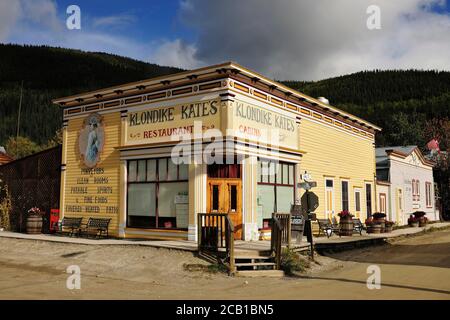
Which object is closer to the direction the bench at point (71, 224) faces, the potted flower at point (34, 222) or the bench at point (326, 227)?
the potted flower

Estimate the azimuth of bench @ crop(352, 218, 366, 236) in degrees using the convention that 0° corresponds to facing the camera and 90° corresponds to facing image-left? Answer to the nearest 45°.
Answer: approximately 315°

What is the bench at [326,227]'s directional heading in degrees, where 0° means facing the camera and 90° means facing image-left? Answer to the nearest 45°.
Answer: approximately 315°

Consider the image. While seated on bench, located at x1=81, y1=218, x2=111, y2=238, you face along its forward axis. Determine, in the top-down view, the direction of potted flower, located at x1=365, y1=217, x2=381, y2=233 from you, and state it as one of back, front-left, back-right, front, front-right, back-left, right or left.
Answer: back-left

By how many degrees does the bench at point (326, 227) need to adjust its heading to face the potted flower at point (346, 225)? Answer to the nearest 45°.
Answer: approximately 90° to its left

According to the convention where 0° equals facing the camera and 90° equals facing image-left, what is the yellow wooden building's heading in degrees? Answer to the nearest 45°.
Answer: approximately 0°

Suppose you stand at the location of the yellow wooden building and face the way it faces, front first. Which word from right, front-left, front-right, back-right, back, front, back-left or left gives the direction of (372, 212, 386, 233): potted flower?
back-left

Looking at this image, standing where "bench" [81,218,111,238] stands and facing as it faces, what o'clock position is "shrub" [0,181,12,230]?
The shrub is roughly at 3 o'clock from the bench.

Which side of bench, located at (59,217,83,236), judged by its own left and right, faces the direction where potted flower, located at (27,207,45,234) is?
right

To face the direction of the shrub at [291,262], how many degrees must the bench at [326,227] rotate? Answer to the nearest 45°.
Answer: approximately 45° to its right

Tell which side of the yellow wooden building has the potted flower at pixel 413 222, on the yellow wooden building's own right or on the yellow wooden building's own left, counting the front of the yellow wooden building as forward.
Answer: on the yellow wooden building's own left

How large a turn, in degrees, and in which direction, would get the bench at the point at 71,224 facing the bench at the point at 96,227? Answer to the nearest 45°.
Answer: approximately 90° to its left

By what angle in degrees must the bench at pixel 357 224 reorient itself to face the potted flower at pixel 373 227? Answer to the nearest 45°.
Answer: approximately 90° to its left

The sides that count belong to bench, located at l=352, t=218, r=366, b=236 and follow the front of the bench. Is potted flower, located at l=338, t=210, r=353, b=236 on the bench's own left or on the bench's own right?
on the bench's own right

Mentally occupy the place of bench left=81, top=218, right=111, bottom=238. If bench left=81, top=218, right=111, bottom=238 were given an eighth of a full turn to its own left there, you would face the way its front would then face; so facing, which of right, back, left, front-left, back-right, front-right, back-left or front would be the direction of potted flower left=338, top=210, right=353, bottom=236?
left
